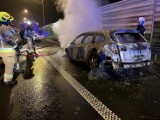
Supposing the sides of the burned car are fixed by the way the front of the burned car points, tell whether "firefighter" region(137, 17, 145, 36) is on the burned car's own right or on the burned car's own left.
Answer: on the burned car's own right

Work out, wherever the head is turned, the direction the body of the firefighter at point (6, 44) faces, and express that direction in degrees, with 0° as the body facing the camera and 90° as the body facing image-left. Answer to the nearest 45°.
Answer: approximately 270°

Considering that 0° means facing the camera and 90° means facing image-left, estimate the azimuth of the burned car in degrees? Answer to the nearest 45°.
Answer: approximately 135°

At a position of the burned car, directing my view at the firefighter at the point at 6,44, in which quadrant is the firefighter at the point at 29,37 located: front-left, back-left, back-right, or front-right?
front-right

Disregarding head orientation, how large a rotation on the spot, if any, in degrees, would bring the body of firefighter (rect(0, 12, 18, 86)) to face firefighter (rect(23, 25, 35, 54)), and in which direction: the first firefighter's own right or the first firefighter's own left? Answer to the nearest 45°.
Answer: approximately 90° to the first firefighter's own left

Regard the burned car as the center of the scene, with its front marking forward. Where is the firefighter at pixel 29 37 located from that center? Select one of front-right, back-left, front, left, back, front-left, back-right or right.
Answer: front

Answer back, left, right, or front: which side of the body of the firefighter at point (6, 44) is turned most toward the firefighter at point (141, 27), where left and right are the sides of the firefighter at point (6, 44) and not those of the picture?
front

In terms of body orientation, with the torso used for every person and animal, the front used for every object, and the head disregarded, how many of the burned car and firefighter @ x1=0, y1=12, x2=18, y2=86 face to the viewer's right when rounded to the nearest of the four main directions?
1

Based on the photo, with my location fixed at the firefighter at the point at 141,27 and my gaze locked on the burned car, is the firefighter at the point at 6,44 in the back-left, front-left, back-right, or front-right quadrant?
front-right

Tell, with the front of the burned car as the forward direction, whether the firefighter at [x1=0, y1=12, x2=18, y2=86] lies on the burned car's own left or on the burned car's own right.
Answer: on the burned car's own left
